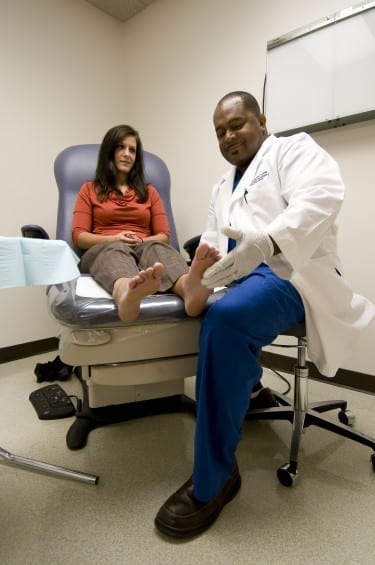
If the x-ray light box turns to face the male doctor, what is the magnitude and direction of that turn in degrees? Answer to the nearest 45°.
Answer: approximately 45° to its left

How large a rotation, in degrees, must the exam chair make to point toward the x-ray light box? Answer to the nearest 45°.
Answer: approximately 135° to its left

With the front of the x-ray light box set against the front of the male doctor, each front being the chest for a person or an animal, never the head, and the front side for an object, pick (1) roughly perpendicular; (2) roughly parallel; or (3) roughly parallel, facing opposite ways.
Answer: roughly parallel

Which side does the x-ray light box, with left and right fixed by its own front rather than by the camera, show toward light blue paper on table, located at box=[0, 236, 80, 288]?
front

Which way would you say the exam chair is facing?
toward the camera

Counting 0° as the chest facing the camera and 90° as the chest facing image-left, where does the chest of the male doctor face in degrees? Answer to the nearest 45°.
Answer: approximately 45°

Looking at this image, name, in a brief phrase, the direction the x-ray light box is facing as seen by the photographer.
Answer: facing the viewer and to the left of the viewer

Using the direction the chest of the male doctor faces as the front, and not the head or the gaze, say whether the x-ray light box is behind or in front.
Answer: behind

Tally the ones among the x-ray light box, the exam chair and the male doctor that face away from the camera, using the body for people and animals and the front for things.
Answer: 0

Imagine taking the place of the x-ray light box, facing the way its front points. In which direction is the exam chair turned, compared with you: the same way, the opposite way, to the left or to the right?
to the left

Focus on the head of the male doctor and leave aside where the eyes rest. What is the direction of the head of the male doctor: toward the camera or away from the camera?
toward the camera

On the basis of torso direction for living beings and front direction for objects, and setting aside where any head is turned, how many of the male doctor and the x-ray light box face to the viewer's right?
0

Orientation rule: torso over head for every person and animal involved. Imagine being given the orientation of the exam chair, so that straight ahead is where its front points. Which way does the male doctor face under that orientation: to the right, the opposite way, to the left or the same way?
to the right
